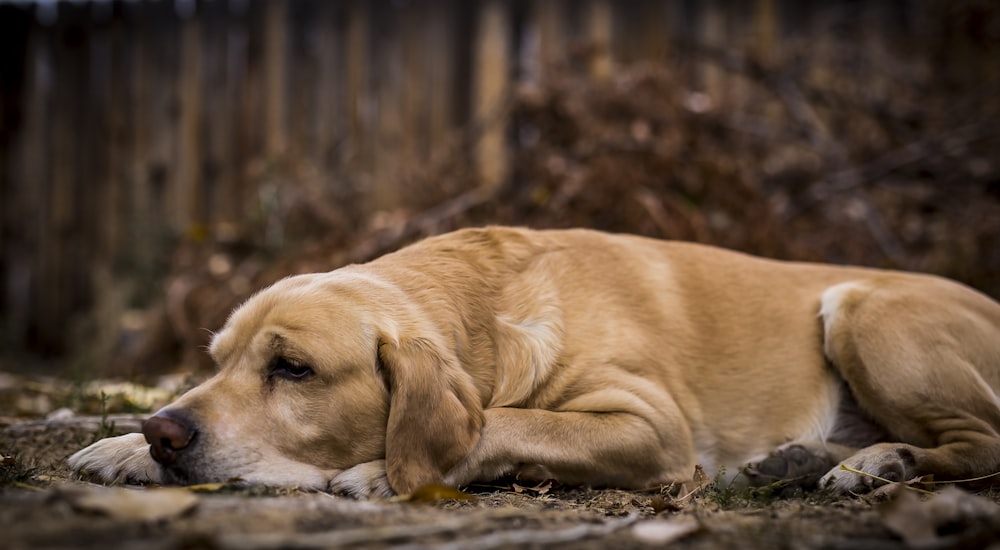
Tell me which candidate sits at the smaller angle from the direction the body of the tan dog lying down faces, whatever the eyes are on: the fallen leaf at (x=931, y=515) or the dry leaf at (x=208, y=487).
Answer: the dry leaf

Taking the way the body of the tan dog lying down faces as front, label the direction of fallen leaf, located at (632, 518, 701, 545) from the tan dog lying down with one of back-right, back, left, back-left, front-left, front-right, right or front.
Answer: left

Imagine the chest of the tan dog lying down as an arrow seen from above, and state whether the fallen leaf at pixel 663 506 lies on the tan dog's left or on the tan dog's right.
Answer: on the tan dog's left

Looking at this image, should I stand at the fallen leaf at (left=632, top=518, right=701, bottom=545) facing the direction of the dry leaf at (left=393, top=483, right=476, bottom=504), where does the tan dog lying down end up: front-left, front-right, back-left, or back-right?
front-right

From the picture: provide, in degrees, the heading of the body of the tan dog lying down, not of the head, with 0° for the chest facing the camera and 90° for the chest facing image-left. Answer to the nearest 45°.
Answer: approximately 90°

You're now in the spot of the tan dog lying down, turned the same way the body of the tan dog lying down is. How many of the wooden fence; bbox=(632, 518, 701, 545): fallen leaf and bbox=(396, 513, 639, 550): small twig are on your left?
2

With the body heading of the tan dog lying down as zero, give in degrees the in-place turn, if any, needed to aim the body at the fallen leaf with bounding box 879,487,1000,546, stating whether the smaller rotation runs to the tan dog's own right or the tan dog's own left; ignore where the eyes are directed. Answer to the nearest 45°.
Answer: approximately 135° to the tan dog's own left

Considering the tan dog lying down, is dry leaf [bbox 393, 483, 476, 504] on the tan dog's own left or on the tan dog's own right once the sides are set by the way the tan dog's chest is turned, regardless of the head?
on the tan dog's own left

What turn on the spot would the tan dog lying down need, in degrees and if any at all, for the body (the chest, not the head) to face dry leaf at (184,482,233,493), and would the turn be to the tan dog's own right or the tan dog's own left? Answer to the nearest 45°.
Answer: approximately 45° to the tan dog's own left

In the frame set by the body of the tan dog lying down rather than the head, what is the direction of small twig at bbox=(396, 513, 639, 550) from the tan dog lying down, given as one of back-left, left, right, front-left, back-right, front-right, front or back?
left

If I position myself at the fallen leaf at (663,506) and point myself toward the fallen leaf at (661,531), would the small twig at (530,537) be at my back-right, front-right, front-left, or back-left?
front-right

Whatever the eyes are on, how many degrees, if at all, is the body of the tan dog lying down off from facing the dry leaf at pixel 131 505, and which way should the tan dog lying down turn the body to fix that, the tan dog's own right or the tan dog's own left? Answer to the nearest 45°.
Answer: approximately 45° to the tan dog's own left
